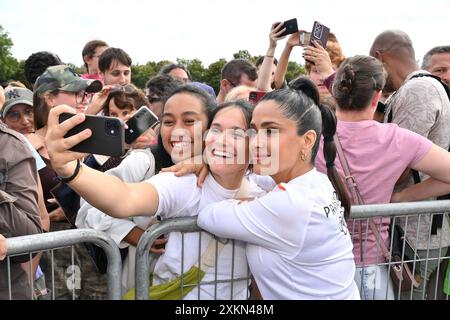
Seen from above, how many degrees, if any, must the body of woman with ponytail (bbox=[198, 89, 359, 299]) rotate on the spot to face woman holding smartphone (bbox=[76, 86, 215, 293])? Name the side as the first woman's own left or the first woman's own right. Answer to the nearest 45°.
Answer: approximately 45° to the first woman's own right

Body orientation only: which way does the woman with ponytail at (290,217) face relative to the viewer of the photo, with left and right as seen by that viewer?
facing to the left of the viewer

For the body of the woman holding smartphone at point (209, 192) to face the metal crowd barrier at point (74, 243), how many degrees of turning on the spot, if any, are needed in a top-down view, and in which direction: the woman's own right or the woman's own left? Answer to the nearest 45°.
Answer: approximately 45° to the woman's own right

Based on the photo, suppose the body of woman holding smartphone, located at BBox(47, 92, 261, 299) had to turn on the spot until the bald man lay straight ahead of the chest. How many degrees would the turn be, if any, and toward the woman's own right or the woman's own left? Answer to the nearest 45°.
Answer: approximately 180°

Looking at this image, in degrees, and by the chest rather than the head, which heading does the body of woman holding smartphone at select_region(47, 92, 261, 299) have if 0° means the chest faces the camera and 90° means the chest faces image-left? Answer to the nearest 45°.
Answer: approximately 45°

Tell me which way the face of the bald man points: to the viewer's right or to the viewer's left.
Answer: to the viewer's left

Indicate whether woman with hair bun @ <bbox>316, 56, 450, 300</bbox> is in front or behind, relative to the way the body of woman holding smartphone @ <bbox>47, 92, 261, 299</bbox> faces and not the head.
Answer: behind

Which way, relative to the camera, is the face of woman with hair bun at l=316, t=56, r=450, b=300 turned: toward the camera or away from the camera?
away from the camera

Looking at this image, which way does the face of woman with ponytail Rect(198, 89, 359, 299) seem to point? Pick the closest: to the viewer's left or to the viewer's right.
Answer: to the viewer's left
